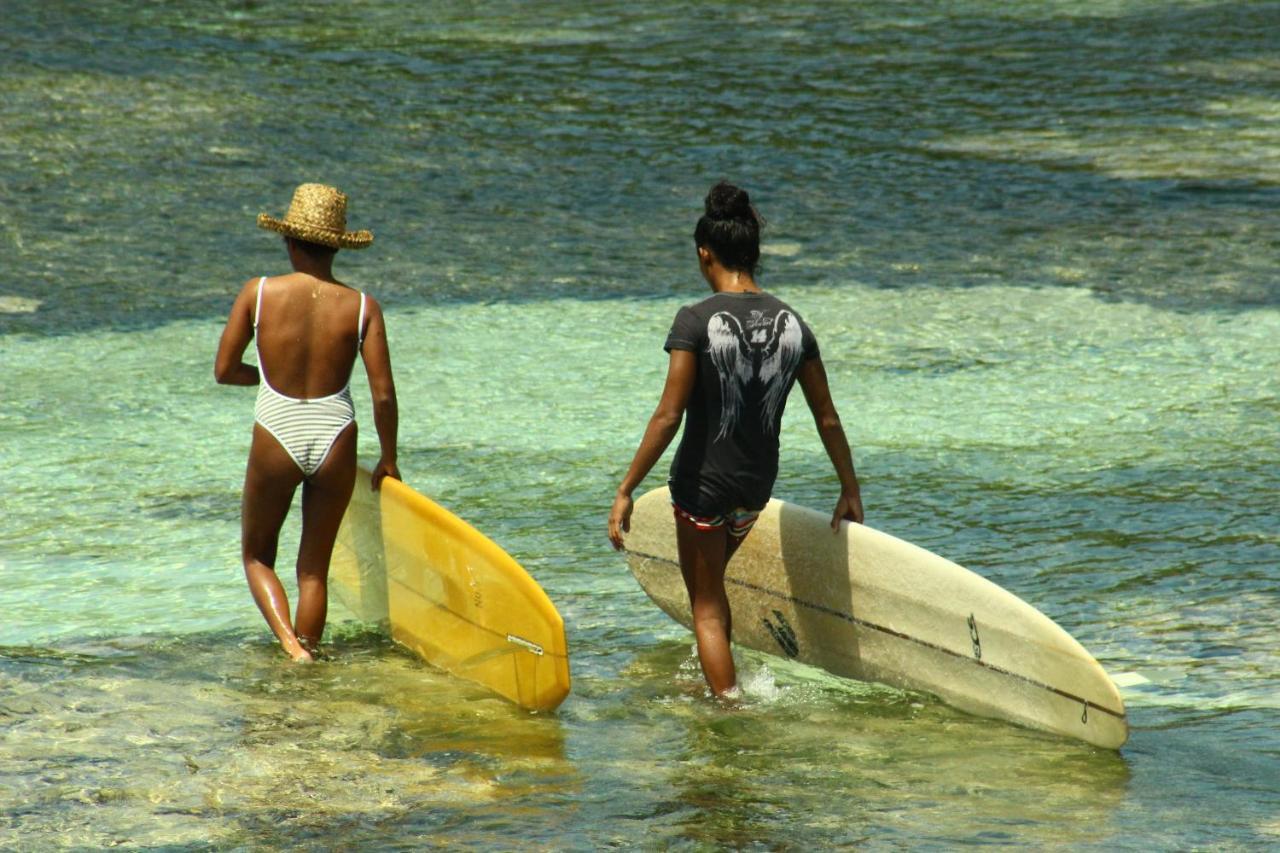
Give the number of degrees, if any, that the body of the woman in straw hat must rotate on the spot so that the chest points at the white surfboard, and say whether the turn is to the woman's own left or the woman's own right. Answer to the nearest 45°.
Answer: approximately 90° to the woman's own right

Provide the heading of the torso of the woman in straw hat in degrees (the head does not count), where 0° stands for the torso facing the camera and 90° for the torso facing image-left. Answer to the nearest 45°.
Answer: approximately 180°

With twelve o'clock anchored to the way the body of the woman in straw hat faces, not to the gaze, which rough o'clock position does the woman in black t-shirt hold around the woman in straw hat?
The woman in black t-shirt is roughly at 4 o'clock from the woman in straw hat.
